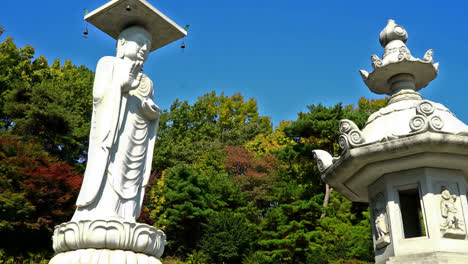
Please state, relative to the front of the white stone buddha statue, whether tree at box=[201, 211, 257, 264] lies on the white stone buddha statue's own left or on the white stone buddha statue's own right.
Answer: on the white stone buddha statue's own left

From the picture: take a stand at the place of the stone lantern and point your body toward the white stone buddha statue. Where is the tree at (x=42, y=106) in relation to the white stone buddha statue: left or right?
right

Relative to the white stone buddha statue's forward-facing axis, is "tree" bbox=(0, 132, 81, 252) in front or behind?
behind

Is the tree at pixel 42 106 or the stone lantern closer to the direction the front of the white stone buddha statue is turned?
the stone lantern

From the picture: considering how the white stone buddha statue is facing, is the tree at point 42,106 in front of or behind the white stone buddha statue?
behind

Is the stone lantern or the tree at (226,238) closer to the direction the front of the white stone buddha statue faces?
the stone lantern

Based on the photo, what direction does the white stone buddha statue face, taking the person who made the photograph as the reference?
facing the viewer and to the right of the viewer

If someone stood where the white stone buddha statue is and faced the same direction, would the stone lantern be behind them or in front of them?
in front
